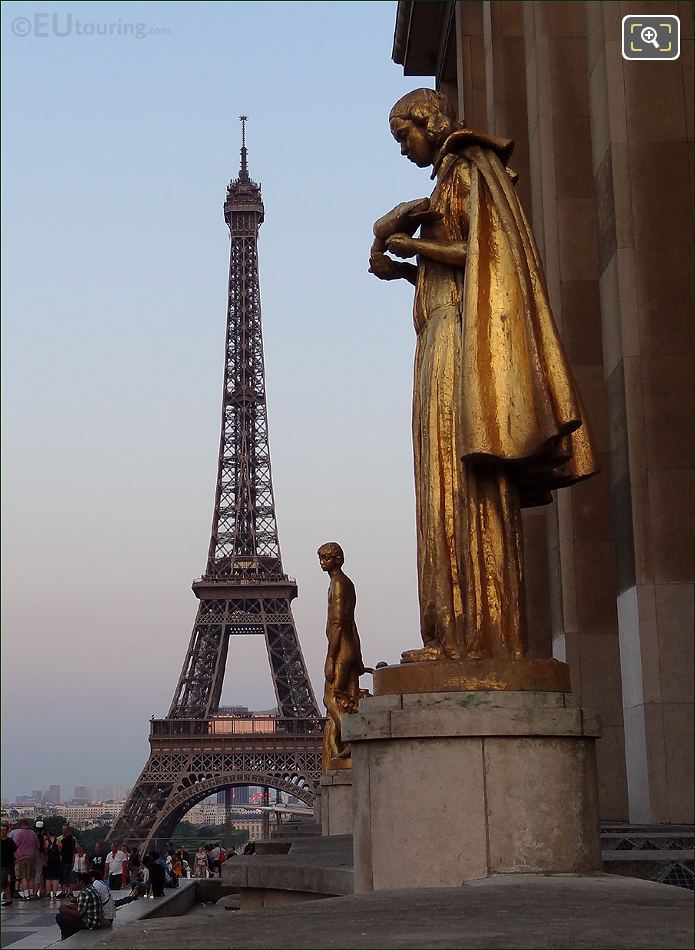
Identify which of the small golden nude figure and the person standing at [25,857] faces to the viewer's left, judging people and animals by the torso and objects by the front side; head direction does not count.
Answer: the small golden nude figure

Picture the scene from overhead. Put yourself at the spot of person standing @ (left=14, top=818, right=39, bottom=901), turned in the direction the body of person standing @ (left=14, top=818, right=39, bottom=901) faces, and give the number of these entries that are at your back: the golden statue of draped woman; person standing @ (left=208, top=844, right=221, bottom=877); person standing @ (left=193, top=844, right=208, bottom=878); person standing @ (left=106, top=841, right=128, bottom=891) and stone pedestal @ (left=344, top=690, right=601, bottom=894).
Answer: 2

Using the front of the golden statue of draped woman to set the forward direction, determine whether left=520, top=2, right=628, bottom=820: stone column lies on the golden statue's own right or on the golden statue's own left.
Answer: on the golden statue's own right

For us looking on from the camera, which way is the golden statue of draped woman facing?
facing to the left of the viewer

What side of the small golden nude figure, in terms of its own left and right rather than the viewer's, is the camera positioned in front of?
left

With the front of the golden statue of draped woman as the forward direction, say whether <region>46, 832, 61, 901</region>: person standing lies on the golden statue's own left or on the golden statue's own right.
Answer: on the golden statue's own right
